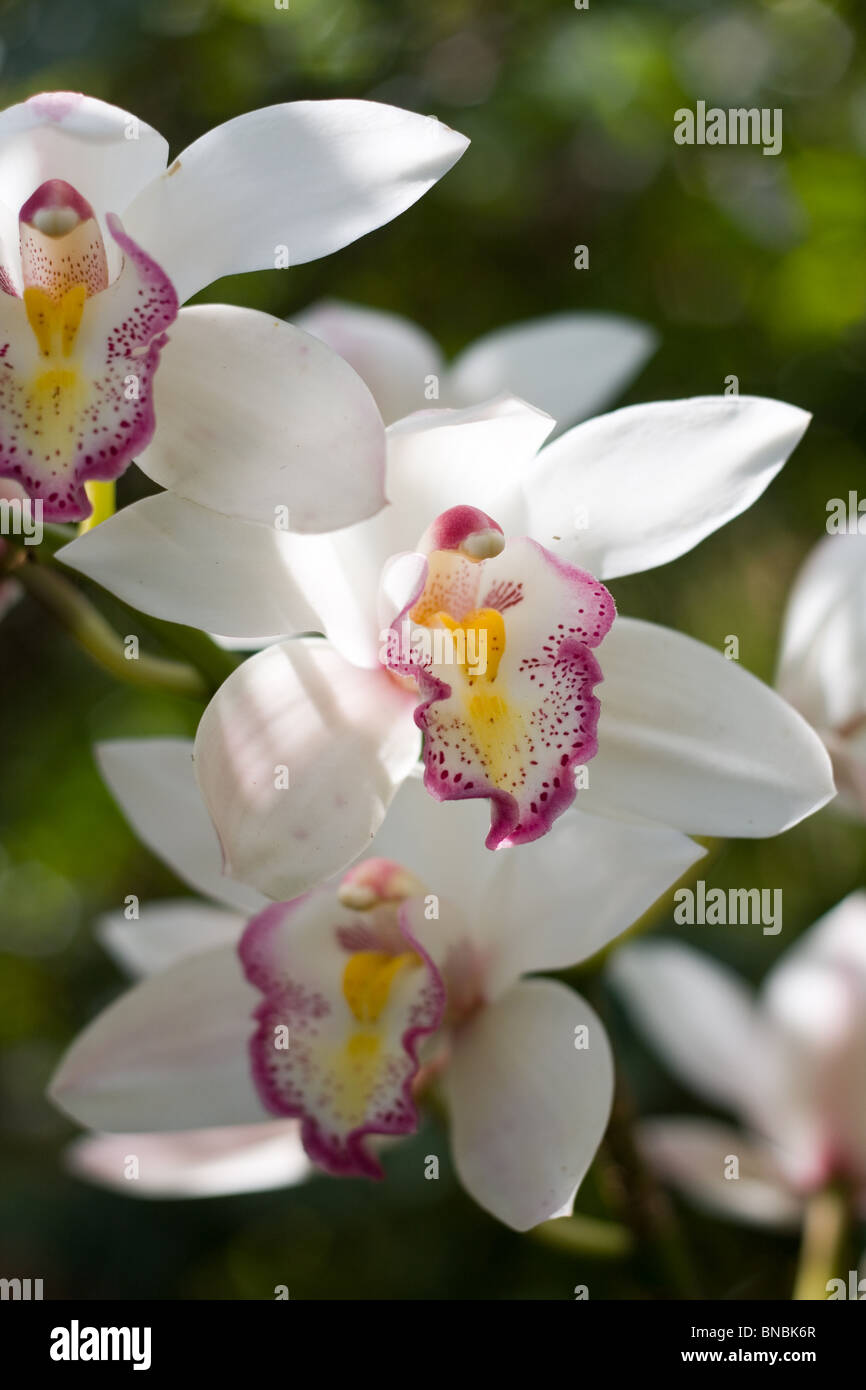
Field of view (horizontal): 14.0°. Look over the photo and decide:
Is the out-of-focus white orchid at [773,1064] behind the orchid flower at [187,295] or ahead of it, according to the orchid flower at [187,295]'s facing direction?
behind

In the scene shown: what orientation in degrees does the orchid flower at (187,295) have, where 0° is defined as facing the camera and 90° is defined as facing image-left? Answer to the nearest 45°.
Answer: approximately 0°
